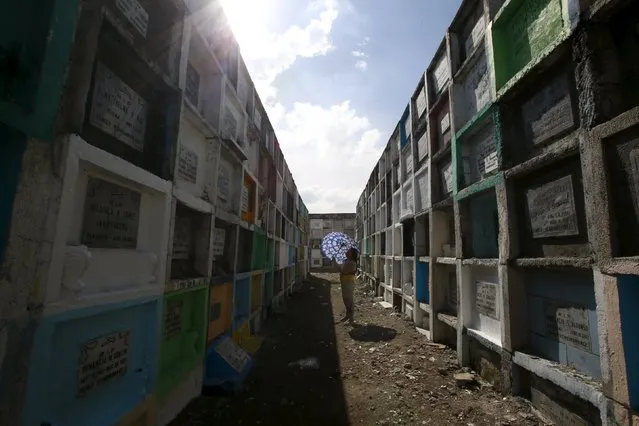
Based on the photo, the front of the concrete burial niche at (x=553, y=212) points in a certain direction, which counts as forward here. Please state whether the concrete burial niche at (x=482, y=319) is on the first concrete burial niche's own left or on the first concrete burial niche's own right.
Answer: on the first concrete burial niche's own right

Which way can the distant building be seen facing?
toward the camera

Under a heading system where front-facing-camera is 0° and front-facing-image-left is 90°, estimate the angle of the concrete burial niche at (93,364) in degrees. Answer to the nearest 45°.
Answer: approximately 315°

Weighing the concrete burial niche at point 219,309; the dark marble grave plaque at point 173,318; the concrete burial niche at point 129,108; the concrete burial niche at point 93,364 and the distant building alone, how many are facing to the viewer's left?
0

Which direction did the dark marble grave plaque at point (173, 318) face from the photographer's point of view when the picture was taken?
facing the viewer and to the right of the viewer

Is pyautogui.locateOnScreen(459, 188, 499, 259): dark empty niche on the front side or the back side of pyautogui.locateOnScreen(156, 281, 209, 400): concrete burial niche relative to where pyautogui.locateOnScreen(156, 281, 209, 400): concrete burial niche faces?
on the front side

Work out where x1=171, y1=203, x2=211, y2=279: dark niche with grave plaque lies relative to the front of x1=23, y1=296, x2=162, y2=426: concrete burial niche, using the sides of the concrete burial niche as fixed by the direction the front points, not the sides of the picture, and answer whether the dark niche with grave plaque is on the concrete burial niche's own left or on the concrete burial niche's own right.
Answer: on the concrete burial niche's own left

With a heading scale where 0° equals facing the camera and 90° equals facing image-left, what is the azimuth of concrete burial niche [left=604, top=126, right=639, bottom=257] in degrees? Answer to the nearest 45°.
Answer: approximately 45°

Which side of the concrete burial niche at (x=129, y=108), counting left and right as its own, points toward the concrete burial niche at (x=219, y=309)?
left

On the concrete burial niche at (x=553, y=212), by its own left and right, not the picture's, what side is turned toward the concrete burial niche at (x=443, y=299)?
right

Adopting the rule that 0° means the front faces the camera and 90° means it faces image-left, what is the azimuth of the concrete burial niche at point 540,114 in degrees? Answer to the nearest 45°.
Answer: approximately 45°

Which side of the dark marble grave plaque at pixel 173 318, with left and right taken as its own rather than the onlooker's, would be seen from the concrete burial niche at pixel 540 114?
front

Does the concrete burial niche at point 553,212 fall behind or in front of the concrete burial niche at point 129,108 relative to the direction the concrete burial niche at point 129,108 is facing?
in front

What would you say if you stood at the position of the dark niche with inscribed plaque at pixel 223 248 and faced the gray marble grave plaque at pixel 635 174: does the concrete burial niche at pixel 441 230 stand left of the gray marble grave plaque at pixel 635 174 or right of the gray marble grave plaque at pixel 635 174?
left

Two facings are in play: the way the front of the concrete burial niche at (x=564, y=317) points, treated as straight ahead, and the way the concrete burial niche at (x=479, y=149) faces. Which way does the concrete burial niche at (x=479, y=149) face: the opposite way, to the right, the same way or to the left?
the same way

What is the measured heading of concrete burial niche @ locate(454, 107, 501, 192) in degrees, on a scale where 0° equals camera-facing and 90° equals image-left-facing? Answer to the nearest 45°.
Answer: approximately 45°

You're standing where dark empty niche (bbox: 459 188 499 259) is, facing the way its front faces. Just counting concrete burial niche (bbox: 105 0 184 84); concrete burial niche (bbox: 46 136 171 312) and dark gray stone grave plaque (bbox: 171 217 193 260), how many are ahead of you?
3
